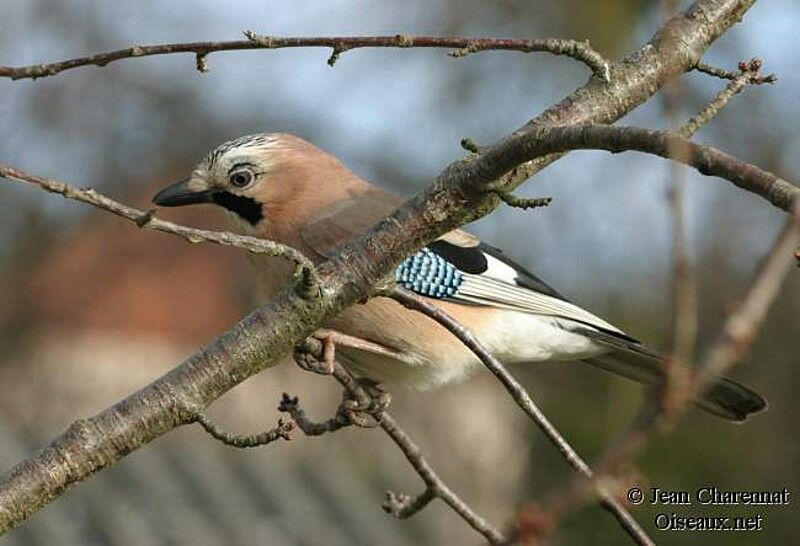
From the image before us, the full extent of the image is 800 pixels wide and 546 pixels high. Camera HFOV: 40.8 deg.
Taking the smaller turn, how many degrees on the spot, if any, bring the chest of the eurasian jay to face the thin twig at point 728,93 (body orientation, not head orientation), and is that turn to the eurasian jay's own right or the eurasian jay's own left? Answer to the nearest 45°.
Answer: approximately 135° to the eurasian jay's own left

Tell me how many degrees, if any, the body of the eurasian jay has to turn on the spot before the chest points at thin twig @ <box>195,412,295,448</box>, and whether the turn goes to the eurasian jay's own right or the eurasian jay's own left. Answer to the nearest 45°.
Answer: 0° — it already faces it

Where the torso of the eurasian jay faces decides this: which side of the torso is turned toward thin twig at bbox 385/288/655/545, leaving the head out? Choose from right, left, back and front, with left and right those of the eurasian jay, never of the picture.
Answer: left

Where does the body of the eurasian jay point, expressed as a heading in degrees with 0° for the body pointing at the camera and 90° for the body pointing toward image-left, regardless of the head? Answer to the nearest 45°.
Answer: approximately 90°

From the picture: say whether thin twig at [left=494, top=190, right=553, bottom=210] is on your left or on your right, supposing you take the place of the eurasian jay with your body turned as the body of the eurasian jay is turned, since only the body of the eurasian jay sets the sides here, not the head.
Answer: on your left
